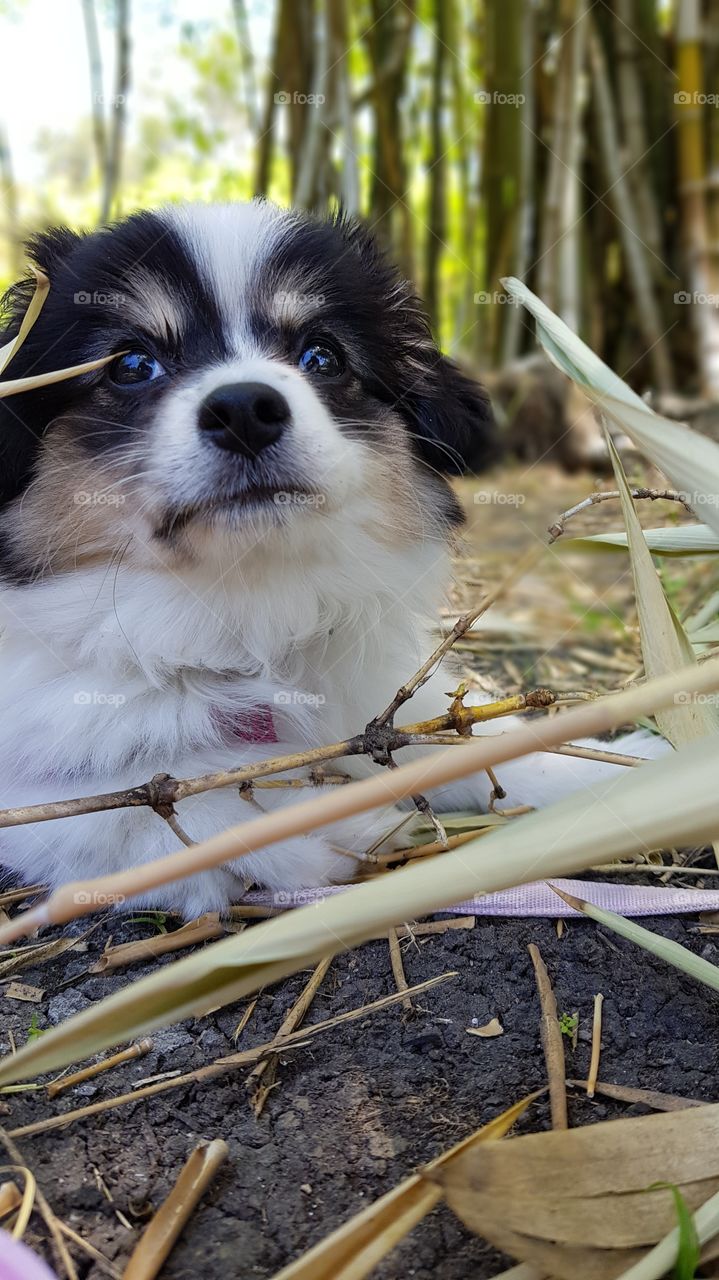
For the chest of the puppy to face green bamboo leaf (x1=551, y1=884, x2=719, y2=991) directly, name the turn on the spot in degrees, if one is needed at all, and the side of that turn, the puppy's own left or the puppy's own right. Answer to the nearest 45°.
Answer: approximately 45° to the puppy's own left

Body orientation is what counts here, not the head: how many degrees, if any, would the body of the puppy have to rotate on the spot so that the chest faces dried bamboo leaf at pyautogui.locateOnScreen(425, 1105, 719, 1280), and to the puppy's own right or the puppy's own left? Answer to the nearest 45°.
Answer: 0° — it already faces it

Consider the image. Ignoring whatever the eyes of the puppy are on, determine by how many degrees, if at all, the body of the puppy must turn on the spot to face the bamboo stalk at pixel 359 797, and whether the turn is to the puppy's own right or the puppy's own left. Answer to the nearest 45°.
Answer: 0° — it already faces it

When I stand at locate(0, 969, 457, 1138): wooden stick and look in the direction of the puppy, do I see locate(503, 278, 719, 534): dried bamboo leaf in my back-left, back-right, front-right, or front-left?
front-right

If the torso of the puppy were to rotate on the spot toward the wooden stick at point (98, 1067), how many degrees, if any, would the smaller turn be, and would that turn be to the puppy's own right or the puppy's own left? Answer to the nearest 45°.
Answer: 0° — it already faces it

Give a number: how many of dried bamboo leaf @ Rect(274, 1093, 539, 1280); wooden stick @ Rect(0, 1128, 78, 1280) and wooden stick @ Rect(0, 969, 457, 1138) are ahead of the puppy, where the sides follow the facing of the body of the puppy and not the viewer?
3

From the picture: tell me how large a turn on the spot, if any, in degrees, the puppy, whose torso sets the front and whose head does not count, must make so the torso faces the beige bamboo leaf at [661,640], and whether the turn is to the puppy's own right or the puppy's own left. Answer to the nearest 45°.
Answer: approximately 45° to the puppy's own left

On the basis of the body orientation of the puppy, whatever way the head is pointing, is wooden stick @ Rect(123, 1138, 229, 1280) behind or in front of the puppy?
in front

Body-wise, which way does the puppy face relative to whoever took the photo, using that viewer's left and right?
facing the viewer

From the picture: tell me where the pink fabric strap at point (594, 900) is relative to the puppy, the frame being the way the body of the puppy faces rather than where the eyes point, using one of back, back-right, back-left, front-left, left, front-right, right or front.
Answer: front-left

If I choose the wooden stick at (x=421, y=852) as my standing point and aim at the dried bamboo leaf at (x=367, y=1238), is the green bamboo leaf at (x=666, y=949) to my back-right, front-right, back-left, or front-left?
front-left
